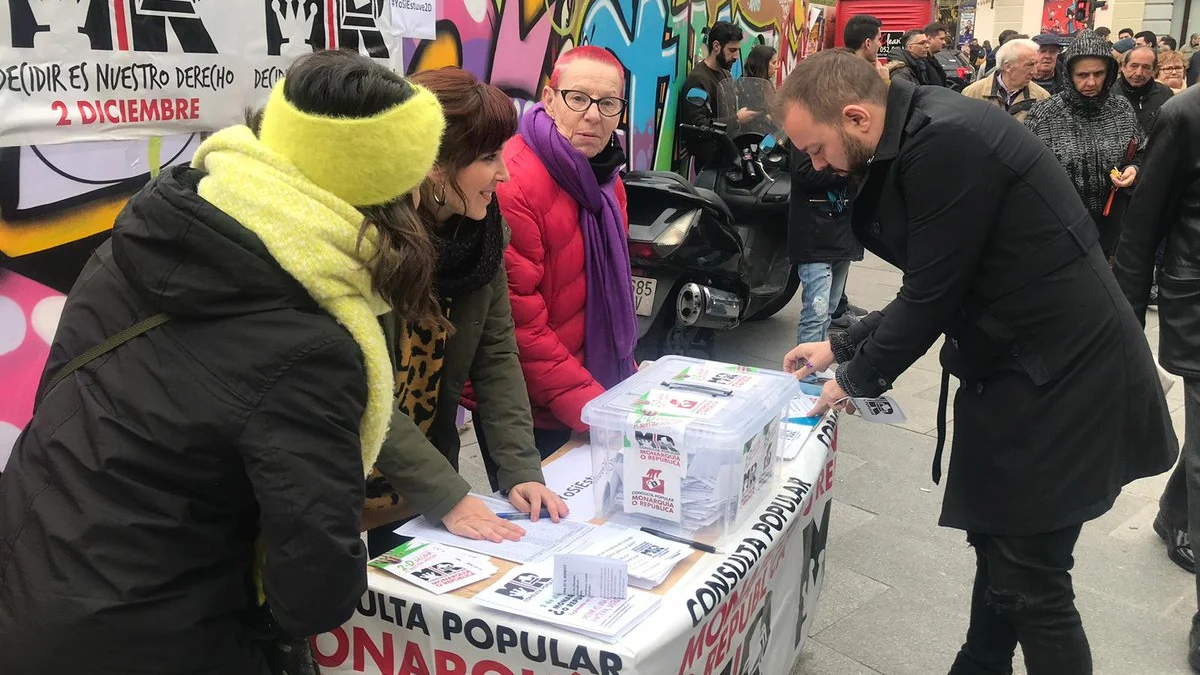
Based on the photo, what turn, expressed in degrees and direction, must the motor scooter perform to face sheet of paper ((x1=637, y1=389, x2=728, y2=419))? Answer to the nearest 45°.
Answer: approximately 135° to its right

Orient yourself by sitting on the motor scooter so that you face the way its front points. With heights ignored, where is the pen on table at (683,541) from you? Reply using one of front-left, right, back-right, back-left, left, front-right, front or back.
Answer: back-right

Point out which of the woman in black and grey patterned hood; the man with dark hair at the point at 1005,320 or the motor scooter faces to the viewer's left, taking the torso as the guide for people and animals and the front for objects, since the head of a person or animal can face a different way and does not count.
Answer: the man with dark hair

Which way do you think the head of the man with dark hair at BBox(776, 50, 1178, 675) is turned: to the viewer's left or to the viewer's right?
to the viewer's left

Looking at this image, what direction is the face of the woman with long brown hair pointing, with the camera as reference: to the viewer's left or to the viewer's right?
to the viewer's right

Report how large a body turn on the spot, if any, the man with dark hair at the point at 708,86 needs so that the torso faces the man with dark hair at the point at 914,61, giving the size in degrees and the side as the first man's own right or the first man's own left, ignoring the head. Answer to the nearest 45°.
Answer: approximately 45° to the first man's own left

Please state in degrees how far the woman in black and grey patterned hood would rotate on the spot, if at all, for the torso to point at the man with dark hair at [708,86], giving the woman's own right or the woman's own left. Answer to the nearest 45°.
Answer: approximately 135° to the woman's own right

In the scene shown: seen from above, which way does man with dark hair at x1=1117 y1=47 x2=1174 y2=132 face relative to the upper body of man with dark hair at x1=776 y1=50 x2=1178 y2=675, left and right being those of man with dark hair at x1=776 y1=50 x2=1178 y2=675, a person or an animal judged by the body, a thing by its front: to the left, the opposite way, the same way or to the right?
to the left

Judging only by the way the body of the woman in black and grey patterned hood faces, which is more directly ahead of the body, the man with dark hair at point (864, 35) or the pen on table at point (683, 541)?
the pen on table

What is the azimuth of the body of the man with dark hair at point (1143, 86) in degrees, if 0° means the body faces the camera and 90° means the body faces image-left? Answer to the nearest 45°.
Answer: approximately 0°
